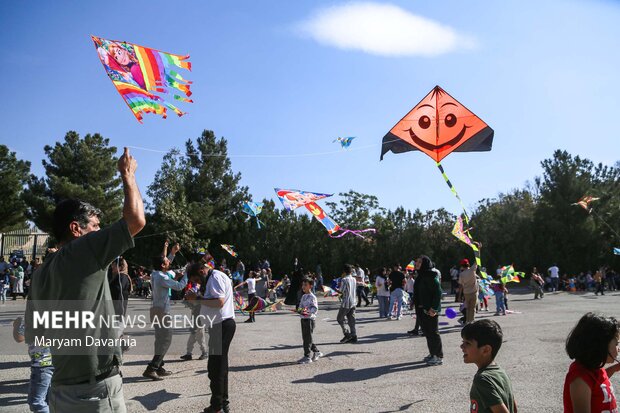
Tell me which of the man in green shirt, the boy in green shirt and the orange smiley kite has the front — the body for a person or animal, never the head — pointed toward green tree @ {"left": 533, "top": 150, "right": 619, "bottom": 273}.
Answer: the man in green shirt

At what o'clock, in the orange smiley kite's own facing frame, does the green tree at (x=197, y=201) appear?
The green tree is roughly at 5 o'clock from the orange smiley kite.

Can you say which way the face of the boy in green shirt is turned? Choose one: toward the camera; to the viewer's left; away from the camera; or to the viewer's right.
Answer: to the viewer's left

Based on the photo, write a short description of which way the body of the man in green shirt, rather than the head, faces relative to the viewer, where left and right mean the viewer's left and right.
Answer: facing away from the viewer and to the right of the viewer

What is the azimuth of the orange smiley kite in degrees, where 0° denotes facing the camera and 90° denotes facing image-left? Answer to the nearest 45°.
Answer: approximately 0°

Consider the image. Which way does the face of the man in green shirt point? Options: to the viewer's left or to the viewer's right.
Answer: to the viewer's right

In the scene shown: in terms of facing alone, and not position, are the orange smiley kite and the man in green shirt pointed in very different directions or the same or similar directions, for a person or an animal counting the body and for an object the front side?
very different directions

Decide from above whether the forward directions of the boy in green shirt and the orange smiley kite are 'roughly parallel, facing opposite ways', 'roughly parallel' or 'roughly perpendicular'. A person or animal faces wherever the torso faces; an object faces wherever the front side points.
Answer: roughly perpendicular

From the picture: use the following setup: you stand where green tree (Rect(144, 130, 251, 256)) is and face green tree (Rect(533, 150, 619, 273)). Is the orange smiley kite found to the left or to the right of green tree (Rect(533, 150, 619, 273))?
right

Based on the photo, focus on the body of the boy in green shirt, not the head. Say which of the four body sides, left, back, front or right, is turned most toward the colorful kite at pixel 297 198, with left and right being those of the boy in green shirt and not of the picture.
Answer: right
